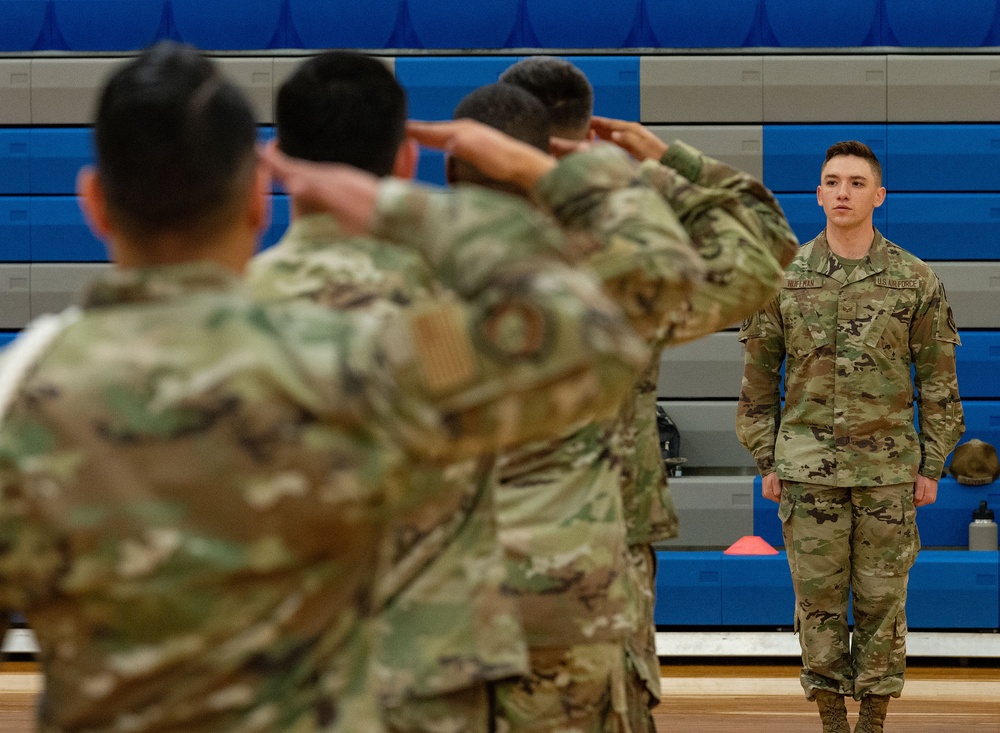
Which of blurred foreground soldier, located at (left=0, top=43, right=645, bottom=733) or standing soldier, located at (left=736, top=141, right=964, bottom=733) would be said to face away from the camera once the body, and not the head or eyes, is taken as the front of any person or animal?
the blurred foreground soldier

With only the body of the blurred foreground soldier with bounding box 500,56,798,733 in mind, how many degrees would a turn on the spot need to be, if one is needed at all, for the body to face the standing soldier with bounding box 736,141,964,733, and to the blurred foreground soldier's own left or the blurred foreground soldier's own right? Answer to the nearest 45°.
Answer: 0° — they already face them

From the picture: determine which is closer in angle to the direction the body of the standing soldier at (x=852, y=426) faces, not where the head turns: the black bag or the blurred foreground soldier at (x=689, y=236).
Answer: the blurred foreground soldier

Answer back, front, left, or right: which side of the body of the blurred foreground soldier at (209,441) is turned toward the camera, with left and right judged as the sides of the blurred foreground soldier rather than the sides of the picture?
back

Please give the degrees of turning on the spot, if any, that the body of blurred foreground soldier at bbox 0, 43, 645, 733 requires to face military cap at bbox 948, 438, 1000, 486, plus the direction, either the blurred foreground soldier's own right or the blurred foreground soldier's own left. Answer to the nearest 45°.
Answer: approximately 45° to the blurred foreground soldier's own right

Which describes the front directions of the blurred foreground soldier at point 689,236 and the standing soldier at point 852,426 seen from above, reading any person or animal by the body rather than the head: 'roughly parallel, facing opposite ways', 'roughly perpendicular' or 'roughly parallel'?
roughly parallel, facing opposite ways

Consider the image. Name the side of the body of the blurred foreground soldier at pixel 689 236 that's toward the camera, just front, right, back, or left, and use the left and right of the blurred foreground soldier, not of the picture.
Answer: back

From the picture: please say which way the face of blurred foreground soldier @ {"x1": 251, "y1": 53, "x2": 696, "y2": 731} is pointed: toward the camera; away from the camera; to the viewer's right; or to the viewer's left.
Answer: away from the camera

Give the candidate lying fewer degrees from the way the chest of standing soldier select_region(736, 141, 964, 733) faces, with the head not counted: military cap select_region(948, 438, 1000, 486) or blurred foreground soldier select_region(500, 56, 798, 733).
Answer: the blurred foreground soldier

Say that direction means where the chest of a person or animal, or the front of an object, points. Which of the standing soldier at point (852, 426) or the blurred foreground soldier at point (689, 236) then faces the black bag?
the blurred foreground soldier

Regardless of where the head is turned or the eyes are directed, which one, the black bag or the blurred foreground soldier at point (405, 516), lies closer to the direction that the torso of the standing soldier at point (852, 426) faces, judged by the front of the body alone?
the blurred foreground soldier

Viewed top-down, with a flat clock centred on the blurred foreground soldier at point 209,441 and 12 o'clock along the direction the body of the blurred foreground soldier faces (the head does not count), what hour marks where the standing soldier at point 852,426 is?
The standing soldier is roughly at 1 o'clock from the blurred foreground soldier.

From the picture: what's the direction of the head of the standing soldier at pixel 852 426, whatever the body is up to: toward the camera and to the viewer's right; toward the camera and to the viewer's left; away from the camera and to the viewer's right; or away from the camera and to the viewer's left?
toward the camera and to the viewer's left

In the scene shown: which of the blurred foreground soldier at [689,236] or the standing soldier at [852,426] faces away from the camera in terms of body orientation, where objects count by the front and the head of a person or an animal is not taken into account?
the blurred foreground soldier

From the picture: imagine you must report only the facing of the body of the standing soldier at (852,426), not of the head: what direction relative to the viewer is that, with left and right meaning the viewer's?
facing the viewer

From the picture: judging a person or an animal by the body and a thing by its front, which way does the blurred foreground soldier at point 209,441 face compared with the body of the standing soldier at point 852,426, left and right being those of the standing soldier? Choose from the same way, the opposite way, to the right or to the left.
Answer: the opposite way
